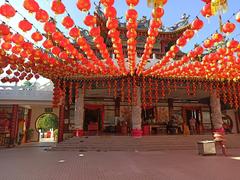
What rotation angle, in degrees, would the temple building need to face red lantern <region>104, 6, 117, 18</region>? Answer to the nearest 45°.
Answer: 0° — it already faces it

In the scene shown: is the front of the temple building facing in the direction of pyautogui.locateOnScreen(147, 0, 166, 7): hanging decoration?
yes

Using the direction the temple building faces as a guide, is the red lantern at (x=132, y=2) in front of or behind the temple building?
in front

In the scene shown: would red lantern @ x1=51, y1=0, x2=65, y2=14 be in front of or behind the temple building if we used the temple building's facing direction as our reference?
in front

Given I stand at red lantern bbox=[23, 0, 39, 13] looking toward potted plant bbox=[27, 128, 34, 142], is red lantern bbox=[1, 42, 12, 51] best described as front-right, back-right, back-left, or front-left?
front-left

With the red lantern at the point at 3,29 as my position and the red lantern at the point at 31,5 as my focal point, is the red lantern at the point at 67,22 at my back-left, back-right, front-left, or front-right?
front-left

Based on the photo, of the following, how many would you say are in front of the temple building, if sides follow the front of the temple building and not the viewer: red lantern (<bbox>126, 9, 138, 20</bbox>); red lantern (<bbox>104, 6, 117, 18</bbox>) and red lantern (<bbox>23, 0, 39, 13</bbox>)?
3

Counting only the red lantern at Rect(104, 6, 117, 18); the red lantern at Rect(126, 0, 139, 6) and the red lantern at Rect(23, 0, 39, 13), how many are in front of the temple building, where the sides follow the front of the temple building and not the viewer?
3

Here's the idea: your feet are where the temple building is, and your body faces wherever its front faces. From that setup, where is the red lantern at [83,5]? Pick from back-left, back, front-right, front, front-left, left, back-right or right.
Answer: front

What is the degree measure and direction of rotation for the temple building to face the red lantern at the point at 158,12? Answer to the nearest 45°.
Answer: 0° — it already faces it

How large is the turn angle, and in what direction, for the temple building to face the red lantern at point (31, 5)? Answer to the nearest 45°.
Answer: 0° — it already faces it

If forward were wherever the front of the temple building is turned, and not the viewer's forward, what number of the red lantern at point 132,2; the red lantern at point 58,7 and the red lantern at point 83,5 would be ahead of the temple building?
3

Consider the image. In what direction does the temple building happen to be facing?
toward the camera

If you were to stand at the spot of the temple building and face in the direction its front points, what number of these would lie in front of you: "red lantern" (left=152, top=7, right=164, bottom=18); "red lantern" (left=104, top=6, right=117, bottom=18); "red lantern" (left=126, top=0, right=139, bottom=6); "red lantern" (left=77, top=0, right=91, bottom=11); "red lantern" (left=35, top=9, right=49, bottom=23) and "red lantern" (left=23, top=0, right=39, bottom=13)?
6

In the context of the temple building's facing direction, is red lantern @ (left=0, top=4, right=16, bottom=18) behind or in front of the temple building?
in front

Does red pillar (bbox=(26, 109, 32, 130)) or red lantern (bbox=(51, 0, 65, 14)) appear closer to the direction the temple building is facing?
the red lantern
